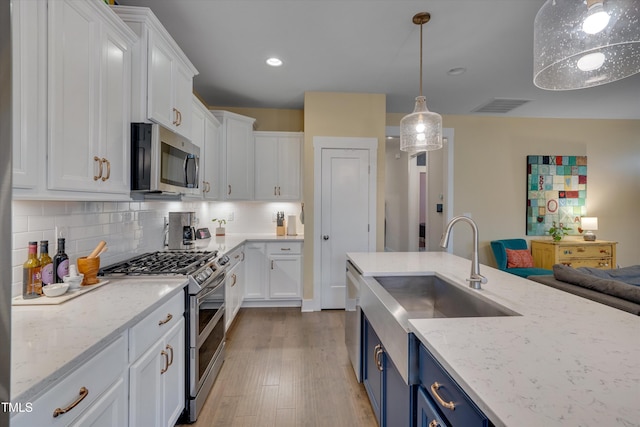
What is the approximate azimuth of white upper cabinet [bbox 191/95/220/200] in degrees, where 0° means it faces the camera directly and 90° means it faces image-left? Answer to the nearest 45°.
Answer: approximately 270°

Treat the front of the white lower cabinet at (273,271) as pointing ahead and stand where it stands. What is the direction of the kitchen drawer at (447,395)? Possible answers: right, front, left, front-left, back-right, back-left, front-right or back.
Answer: front

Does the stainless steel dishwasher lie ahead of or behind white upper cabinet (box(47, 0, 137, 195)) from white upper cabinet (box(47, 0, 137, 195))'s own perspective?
ahead

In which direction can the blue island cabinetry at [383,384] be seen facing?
to the viewer's left

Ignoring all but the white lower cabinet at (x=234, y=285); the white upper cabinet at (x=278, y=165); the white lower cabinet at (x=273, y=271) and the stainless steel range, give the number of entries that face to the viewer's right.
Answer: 2

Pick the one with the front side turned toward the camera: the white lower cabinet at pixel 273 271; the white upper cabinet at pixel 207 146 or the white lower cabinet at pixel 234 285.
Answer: the white lower cabinet at pixel 273 271

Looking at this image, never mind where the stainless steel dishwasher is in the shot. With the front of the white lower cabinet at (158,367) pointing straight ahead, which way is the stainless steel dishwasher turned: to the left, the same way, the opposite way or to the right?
the opposite way

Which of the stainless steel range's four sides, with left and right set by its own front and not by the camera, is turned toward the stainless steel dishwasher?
front

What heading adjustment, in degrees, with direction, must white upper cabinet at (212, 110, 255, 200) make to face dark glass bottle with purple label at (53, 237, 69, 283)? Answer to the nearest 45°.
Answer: approximately 45° to its right

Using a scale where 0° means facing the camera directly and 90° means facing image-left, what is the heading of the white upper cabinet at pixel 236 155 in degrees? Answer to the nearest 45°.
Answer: approximately 315°

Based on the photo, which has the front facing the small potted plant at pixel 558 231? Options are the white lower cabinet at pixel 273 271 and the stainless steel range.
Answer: the stainless steel range

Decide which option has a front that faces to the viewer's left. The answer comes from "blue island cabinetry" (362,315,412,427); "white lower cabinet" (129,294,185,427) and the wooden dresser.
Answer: the blue island cabinetry

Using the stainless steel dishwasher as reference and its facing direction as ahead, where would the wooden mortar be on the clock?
The wooden mortar is roughly at 11 o'clock from the stainless steel dishwasher.

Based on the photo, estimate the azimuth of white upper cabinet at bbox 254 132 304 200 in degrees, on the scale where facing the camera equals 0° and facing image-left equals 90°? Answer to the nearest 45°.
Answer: approximately 0°

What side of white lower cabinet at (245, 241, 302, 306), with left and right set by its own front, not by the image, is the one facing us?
front

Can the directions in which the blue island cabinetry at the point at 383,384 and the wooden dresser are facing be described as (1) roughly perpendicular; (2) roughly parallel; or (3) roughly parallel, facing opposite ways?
roughly perpendicular

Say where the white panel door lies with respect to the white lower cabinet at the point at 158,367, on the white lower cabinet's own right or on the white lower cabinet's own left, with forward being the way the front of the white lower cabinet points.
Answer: on the white lower cabinet's own left

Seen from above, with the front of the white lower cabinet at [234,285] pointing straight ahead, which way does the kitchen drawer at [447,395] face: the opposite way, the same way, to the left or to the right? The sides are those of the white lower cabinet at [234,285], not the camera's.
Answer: the opposite way
